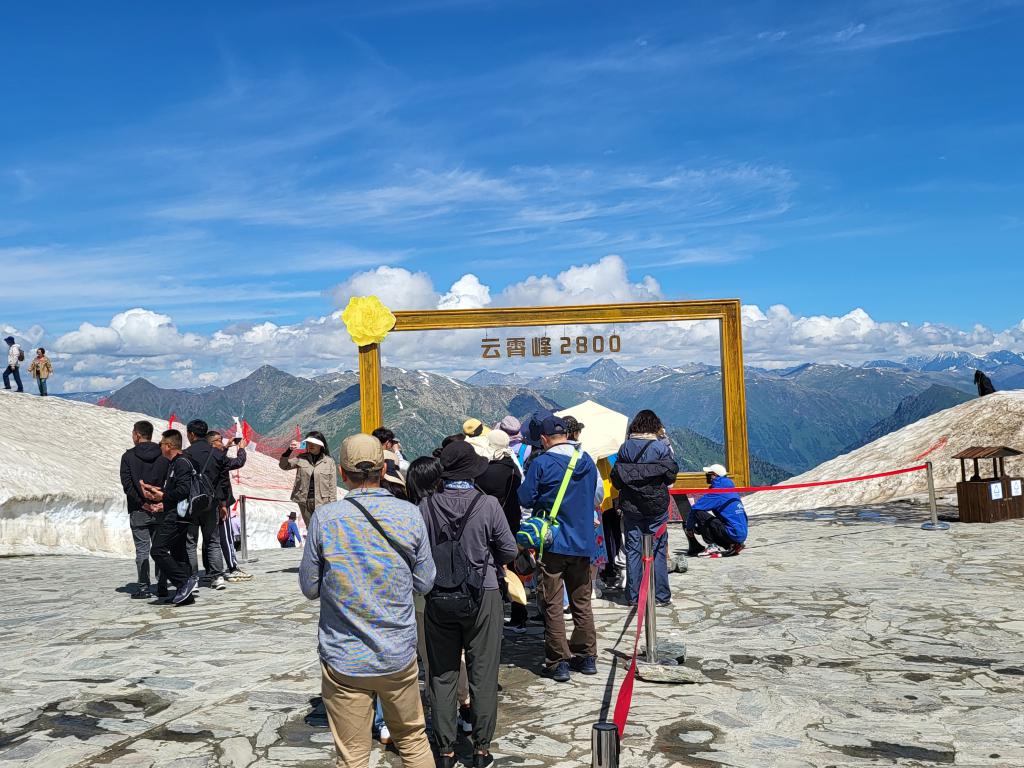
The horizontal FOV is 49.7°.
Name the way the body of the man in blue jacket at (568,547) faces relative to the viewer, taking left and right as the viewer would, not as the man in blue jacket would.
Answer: facing away from the viewer and to the left of the viewer

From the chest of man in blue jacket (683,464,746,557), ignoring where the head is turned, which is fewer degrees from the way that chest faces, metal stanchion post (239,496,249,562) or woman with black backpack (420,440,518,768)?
the metal stanchion post

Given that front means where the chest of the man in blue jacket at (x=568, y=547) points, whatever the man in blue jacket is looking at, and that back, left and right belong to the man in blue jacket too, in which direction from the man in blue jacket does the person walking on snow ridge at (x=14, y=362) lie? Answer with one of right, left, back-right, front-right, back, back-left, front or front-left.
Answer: front

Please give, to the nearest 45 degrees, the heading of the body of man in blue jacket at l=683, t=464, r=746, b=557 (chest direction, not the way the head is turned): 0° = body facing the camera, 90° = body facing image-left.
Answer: approximately 90°

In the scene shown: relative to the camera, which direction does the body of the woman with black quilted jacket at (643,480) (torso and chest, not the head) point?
away from the camera

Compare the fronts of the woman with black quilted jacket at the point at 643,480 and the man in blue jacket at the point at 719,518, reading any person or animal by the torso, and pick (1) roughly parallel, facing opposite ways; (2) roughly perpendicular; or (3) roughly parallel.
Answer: roughly perpendicular

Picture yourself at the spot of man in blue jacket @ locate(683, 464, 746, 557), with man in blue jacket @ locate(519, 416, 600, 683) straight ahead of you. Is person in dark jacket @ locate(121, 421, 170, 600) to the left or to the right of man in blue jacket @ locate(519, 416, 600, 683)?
right

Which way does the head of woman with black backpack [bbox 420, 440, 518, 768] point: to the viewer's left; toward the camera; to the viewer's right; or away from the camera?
away from the camera

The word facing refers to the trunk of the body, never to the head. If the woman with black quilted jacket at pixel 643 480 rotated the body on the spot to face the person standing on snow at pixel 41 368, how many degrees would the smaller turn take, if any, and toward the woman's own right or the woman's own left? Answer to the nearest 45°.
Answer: approximately 45° to the woman's own left

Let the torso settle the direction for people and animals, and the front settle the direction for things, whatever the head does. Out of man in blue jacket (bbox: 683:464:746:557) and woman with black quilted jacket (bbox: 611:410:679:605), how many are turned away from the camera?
1

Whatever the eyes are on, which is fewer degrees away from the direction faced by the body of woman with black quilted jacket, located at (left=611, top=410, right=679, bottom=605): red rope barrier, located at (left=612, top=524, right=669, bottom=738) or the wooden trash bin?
the wooden trash bin

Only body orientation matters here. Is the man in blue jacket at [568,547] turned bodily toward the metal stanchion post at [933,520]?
no

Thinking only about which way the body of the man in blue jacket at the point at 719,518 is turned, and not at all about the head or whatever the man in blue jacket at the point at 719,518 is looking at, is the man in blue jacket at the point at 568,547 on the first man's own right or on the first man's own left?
on the first man's own left
